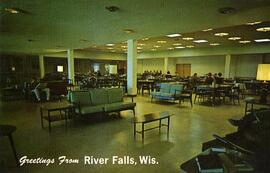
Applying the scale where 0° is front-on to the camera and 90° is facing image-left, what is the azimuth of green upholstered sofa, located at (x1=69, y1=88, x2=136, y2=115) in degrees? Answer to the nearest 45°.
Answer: approximately 315°

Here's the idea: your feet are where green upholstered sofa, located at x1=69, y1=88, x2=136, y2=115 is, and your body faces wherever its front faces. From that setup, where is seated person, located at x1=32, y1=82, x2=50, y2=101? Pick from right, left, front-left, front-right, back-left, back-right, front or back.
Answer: back

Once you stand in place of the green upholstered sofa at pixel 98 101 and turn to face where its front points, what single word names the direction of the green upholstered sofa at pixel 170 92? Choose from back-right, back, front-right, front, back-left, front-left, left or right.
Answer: left

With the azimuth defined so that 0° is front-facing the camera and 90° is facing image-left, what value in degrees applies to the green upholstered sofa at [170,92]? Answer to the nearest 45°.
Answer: approximately 45°

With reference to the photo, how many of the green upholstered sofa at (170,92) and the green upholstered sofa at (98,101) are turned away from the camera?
0

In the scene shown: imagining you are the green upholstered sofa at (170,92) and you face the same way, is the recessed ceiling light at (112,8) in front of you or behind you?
in front

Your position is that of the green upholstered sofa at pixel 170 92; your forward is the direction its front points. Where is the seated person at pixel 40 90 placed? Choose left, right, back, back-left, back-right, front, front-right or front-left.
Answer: front-right

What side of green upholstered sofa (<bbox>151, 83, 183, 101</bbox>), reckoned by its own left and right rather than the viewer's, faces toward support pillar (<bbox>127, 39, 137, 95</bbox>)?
right

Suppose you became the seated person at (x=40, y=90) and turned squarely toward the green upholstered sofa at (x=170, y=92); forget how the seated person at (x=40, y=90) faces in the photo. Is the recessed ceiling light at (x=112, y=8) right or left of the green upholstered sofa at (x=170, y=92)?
right
